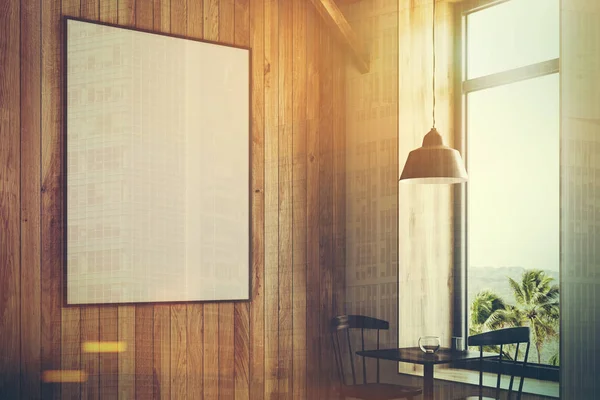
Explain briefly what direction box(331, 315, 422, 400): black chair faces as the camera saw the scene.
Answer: facing the viewer and to the right of the viewer
